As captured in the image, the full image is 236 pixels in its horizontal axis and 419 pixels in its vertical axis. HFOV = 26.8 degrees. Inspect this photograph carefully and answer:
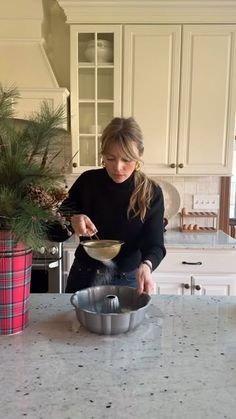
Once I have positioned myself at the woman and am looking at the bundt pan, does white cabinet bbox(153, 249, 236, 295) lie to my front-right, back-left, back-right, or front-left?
back-left

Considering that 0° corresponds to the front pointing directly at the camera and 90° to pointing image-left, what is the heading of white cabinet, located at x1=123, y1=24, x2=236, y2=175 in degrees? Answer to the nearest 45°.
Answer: approximately 0°

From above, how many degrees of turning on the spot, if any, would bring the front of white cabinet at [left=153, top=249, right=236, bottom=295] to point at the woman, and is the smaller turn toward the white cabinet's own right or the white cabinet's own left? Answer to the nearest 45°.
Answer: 0° — it already faces them

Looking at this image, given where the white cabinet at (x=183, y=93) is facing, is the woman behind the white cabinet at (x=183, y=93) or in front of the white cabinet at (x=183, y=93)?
in front

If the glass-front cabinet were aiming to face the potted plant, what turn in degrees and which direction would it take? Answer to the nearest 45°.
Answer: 0° — it already faces it

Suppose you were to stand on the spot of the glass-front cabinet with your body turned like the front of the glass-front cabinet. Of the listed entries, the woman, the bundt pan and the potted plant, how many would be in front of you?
3

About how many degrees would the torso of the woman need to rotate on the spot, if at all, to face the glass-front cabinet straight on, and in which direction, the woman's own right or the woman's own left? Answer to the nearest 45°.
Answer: approximately 180°

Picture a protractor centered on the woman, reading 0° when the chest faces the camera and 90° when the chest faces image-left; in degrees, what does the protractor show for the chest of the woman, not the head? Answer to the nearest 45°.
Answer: approximately 0°
